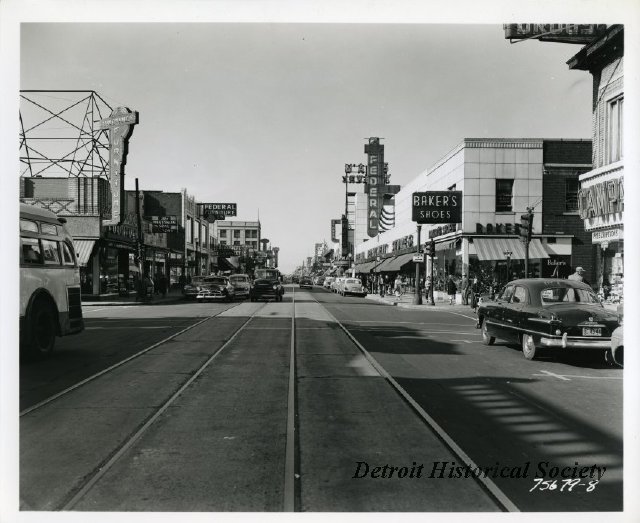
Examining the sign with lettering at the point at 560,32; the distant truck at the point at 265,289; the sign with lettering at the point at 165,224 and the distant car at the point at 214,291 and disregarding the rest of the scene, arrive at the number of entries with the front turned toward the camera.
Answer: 4

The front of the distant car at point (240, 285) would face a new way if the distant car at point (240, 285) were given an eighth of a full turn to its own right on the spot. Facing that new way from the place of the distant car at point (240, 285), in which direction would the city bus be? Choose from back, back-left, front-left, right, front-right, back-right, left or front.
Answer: front-left

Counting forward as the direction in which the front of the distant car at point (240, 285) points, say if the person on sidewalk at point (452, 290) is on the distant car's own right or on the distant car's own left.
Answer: on the distant car's own left

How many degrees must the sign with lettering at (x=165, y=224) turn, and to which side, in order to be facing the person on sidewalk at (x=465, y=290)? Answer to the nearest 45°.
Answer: approximately 45° to its left

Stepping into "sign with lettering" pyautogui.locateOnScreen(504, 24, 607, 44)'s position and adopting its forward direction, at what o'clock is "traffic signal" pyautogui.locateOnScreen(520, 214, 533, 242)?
The traffic signal is roughly at 6 o'clock from the sign with lettering.

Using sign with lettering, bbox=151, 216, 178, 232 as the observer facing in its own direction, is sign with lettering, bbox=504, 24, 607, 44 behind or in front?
in front

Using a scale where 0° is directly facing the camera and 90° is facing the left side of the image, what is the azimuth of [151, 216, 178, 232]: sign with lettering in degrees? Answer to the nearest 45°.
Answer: approximately 0°

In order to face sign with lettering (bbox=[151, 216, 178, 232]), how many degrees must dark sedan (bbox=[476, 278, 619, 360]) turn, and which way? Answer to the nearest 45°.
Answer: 0° — it already faces it

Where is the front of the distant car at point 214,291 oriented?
toward the camera

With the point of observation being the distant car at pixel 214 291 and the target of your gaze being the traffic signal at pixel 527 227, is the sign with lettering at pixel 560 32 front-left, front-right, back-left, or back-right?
front-right

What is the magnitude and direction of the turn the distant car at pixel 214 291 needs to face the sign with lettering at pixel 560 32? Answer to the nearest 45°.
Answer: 0° — it already faces it

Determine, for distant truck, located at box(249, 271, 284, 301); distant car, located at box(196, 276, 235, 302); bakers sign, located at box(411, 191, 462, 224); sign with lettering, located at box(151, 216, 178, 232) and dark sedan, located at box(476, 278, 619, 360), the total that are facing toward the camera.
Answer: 4

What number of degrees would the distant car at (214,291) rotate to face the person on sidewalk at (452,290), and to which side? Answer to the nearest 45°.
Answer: approximately 90° to its left

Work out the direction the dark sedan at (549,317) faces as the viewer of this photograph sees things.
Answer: facing away from the viewer and to the left of the viewer

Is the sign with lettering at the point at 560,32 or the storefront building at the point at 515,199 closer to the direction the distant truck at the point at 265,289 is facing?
the sign with lettering

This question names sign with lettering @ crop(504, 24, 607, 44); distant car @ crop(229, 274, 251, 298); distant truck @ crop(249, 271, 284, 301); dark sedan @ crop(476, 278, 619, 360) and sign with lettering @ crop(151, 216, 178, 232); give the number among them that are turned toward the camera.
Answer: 4

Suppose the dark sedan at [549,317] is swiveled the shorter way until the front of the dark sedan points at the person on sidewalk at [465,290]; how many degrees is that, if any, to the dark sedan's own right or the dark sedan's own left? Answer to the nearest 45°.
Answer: approximately 45° to the dark sedan's own right

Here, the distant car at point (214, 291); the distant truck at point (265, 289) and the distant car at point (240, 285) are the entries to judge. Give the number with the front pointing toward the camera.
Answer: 3

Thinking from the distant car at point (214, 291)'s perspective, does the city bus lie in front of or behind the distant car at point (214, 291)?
in front
